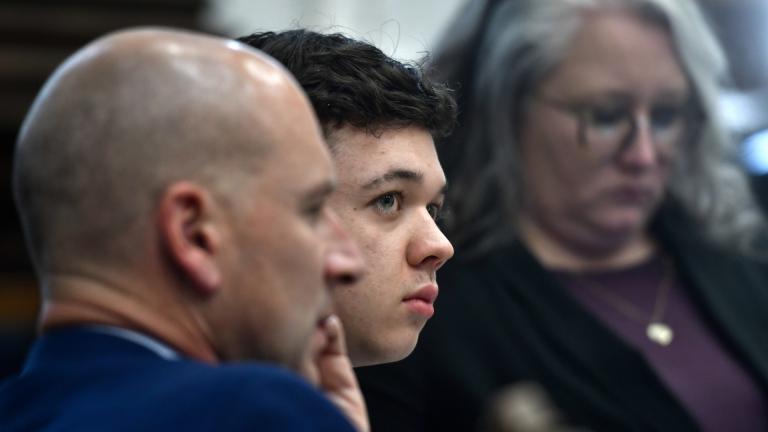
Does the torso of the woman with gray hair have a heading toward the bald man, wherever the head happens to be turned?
no

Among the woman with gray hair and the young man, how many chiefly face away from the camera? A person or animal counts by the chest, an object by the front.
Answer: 0

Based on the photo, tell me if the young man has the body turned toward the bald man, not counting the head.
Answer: no

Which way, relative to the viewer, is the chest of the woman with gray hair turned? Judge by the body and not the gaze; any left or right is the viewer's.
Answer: facing the viewer and to the right of the viewer

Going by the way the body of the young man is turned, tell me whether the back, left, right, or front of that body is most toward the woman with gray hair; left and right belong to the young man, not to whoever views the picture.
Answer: left

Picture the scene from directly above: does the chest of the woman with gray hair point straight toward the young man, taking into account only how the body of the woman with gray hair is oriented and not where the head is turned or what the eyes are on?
no
